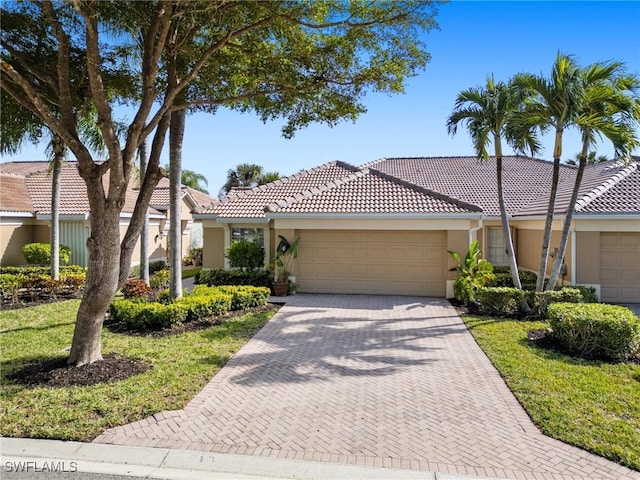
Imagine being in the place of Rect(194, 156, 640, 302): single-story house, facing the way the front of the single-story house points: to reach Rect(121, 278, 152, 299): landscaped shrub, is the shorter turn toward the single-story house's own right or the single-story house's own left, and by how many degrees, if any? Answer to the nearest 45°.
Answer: approximately 45° to the single-story house's own right

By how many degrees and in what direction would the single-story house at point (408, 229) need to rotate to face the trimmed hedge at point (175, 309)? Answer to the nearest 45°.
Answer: approximately 45° to its right

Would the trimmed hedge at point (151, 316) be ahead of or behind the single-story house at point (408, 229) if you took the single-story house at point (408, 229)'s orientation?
ahead

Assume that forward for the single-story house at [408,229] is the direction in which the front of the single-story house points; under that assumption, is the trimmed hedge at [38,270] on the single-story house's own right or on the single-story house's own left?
on the single-story house's own right

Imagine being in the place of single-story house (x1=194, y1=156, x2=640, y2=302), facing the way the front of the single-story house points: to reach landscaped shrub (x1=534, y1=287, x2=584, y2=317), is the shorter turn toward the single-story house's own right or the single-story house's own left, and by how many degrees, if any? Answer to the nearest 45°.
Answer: approximately 45° to the single-story house's own left

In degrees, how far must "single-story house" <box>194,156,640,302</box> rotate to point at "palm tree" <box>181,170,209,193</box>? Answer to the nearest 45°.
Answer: approximately 135° to its right

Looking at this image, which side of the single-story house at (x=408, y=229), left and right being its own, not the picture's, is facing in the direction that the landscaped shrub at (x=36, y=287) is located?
right

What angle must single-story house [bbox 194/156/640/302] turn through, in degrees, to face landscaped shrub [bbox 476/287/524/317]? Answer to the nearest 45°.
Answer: approximately 45° to its left

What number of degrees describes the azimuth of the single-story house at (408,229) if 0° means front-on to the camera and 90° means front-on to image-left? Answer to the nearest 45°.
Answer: approximately 0°

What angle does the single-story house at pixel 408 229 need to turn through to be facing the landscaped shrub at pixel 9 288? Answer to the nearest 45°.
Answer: approximately 90° to its right

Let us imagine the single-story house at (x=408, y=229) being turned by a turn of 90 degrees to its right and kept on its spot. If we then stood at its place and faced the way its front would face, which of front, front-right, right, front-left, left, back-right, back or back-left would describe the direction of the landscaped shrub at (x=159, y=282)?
front

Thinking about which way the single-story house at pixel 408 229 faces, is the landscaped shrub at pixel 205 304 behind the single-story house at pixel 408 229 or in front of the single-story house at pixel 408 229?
in front
